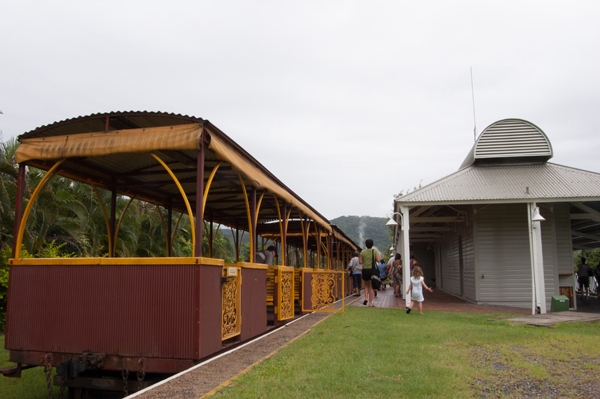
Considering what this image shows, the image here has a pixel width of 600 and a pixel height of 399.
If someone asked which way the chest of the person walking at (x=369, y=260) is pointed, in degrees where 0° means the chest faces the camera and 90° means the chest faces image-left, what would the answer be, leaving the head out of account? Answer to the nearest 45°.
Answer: approximately 180°

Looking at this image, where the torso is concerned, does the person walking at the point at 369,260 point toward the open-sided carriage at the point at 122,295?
no

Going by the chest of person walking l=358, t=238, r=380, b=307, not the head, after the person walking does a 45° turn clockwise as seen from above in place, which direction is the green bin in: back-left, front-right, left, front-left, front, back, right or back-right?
front-right

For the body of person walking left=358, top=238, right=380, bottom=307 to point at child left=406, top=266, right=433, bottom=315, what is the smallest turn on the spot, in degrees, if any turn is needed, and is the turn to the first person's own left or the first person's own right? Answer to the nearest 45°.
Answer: approximately 135° to the first person's own right
